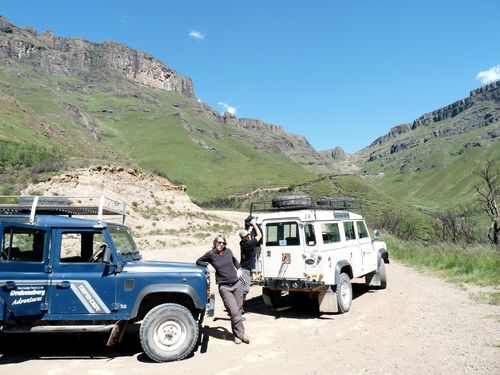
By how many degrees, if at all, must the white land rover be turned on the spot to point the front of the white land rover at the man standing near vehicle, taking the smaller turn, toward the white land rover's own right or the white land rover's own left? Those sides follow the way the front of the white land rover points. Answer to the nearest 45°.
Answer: approximately 135° to the white land rover's own left

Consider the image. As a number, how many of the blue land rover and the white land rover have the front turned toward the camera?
0

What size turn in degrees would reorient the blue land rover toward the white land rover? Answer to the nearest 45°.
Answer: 0° — it already faces it

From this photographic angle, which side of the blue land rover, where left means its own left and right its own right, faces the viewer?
right

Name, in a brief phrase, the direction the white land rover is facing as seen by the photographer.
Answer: facing away from the viewer and to the right of the viewer

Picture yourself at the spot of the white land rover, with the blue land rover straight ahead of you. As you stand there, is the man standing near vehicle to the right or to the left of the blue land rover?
right
